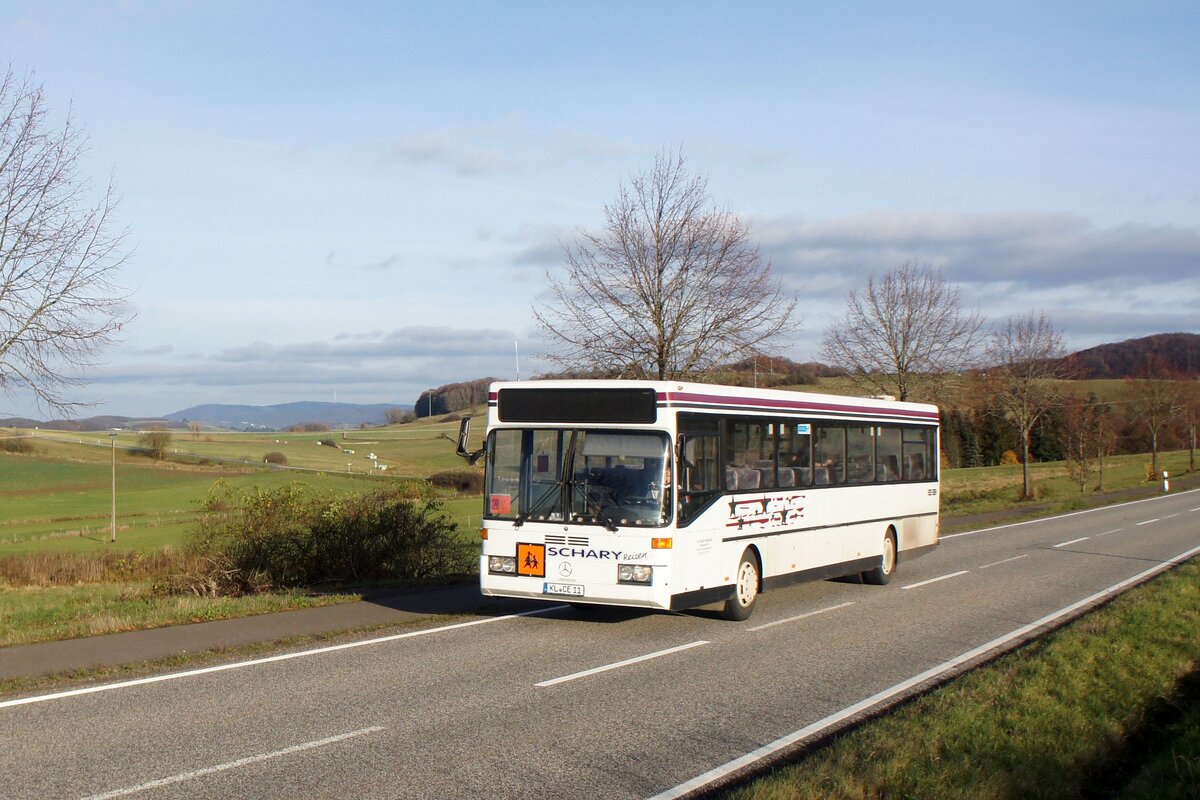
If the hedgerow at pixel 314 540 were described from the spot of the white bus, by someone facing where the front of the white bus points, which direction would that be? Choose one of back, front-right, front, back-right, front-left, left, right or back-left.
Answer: right

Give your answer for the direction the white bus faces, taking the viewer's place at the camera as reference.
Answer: facing the viewer and to the left of the viewer
